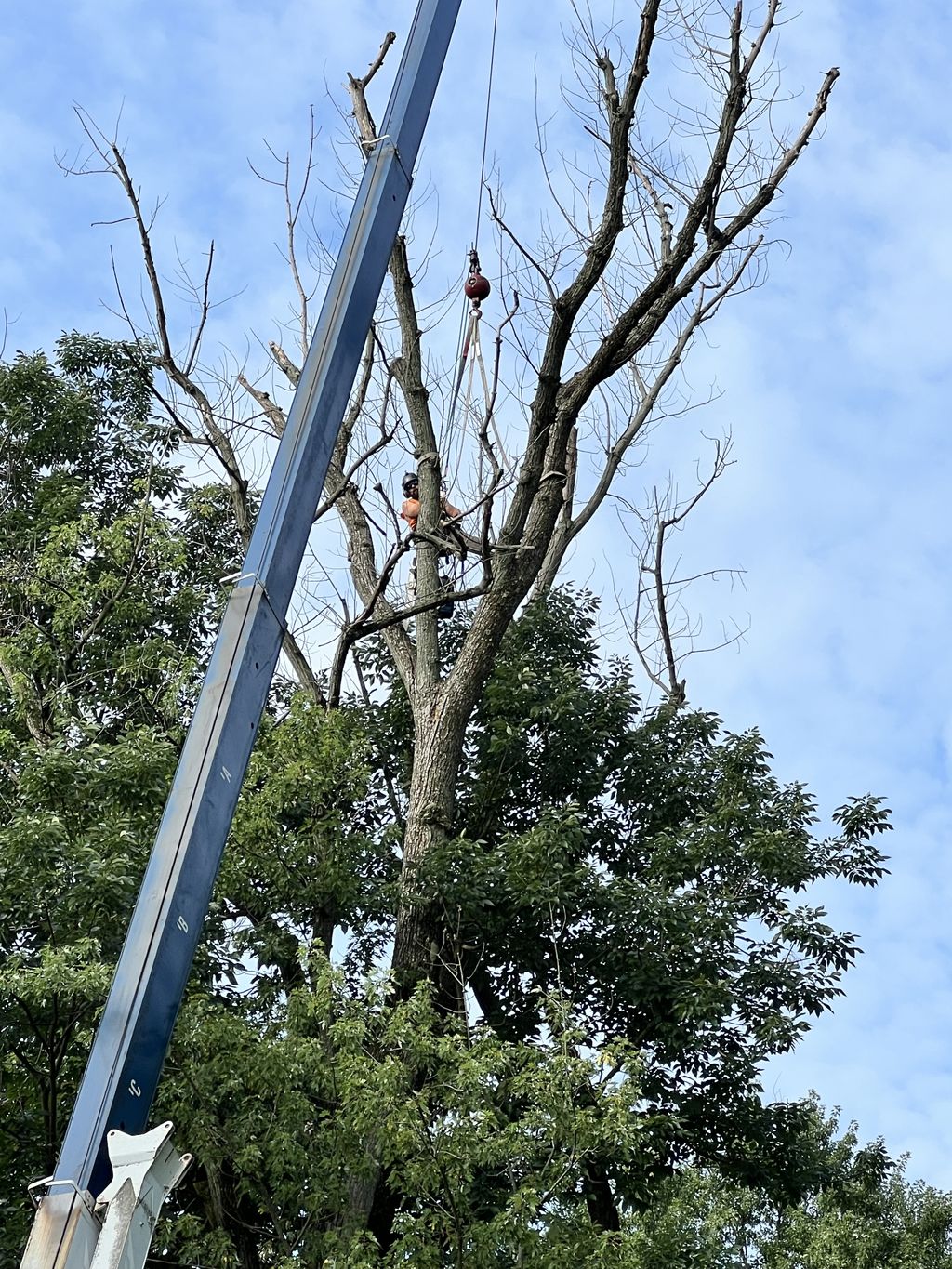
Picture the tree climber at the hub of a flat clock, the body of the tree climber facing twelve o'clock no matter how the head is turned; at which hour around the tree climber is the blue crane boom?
The blue crane boom is roughly at 12 o'clock from the tree climber.

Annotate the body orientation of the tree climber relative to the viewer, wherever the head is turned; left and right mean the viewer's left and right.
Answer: facing the viewer
